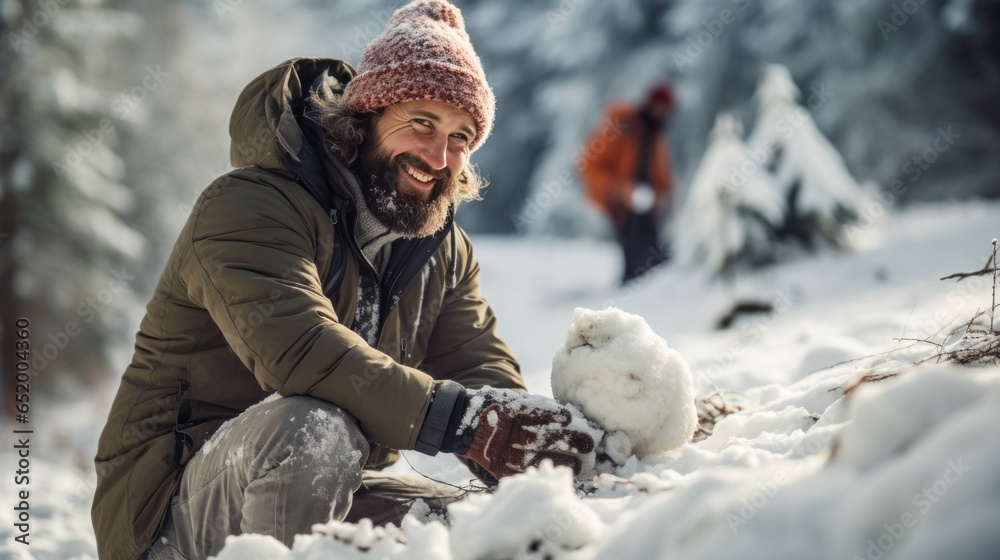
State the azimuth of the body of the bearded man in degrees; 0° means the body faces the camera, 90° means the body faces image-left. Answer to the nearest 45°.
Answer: approximately 315°

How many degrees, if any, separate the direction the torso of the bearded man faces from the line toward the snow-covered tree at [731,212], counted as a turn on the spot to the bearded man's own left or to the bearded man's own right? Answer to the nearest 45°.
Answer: approximately 90° to the bearded man's own left

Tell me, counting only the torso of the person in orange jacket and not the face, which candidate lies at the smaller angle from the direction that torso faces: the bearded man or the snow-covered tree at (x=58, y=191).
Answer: the bearded man

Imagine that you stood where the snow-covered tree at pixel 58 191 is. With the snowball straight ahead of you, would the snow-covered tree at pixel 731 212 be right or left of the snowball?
left
